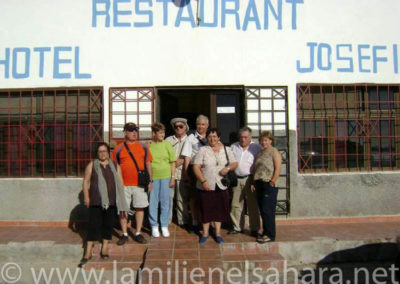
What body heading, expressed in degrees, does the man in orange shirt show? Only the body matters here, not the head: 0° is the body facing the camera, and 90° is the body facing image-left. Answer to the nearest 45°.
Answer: approximately 0°

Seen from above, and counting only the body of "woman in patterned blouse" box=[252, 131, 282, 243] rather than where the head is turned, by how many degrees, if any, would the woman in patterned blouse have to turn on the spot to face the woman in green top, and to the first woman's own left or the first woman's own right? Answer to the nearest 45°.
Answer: approximately 45° to the first woman's own right

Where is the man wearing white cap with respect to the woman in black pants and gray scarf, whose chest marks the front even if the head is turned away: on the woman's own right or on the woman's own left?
on the woman's own left

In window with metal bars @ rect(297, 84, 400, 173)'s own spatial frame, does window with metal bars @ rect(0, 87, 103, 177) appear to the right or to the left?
on its right

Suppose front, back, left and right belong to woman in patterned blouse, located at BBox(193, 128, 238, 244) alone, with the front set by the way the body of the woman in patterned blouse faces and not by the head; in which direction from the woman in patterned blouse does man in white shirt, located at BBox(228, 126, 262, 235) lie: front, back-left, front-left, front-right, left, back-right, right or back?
back-left

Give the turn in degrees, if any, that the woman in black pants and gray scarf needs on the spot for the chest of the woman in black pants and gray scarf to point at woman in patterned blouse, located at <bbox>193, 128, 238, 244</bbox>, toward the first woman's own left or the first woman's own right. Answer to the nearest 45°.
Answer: approximately 90° to the first woman's own left

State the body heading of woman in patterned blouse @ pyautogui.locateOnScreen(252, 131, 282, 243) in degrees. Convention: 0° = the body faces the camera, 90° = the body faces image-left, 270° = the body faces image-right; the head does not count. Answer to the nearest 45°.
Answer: approximately 45°

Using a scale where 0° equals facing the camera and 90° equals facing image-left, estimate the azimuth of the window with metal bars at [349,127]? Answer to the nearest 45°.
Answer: approximately 0°
